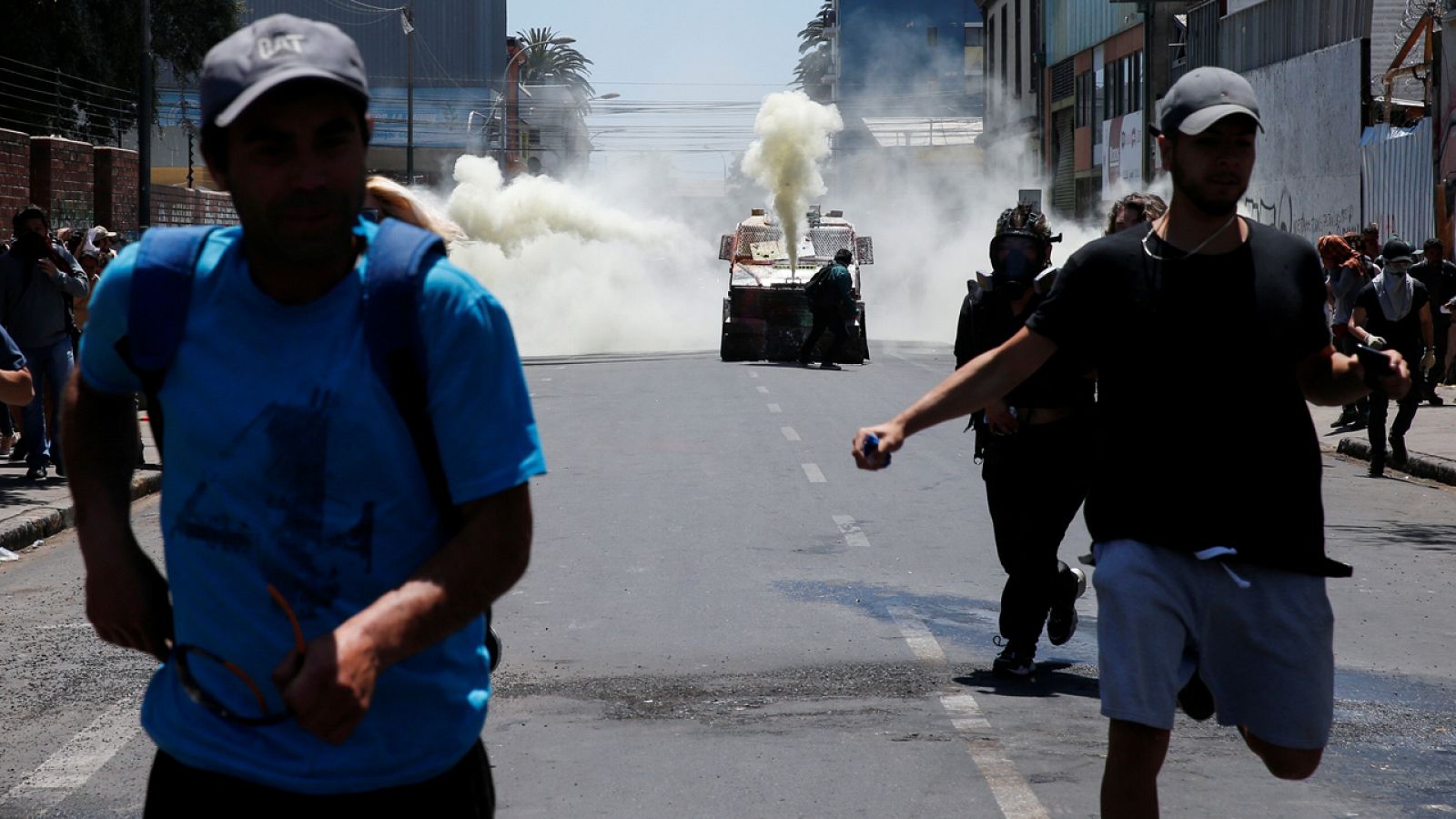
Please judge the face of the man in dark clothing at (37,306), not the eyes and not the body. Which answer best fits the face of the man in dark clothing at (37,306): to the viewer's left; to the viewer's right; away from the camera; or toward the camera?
toward the camera

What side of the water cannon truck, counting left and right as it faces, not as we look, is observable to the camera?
front

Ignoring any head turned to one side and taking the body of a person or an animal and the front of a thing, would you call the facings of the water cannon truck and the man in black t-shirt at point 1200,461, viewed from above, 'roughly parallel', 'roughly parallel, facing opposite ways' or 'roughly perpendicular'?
roughly parallel

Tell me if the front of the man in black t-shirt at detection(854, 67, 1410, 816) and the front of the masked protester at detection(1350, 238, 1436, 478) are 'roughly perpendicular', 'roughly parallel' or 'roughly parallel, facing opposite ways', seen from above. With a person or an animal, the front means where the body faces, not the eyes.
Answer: roughly parallel

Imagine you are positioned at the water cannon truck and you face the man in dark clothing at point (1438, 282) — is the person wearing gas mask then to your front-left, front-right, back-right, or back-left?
front-right

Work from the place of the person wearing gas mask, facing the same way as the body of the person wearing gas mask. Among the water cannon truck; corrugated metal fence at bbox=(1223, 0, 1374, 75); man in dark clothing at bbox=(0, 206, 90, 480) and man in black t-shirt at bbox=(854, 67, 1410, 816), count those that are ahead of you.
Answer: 1

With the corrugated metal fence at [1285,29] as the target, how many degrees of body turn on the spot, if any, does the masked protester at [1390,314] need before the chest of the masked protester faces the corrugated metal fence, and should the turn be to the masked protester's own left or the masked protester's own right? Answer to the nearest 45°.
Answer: approximately 180°

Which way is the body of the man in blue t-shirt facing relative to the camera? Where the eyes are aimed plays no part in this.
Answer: toward the camera

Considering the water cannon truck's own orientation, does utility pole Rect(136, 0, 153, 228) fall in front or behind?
in front

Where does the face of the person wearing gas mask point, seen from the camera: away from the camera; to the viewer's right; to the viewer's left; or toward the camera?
toward the camera

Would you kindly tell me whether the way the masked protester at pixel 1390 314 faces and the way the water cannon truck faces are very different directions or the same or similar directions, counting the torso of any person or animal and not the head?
same or similar directions

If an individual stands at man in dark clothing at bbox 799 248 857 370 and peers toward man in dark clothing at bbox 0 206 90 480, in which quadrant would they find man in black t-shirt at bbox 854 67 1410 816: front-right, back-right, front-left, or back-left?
front-left

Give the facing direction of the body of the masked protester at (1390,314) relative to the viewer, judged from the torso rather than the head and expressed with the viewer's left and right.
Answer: facing the viewer

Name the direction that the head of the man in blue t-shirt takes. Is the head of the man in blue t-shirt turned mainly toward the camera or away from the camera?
toward the camera
